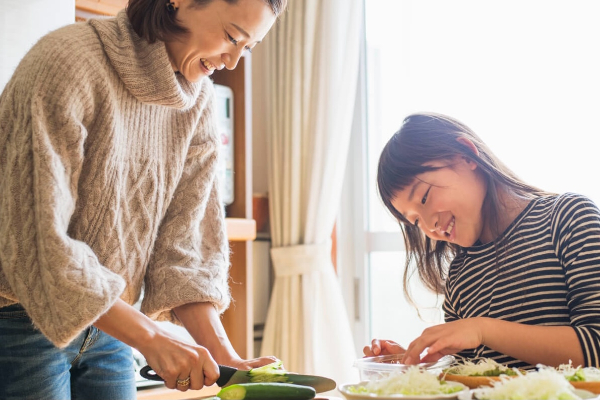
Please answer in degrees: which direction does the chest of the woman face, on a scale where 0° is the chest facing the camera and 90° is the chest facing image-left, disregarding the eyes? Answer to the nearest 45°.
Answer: approximately 315°

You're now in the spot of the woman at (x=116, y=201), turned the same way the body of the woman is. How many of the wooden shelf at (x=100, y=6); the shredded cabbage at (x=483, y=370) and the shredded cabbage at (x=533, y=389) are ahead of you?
2

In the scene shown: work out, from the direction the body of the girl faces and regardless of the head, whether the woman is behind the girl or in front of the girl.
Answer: in front

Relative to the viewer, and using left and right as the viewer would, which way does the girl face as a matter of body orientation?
facing the viewer and to the left of the viewer

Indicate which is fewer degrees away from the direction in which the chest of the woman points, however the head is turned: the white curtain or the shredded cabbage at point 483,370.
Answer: the shredded cabbage

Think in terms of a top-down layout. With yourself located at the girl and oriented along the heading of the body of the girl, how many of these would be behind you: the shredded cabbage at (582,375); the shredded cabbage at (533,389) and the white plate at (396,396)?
0

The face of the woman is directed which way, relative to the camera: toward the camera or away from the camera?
toward the camera

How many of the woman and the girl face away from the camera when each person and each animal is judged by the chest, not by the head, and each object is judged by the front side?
0

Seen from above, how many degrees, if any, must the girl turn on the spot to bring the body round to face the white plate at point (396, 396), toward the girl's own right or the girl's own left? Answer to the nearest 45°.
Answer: approximately 45° to the girl's own left

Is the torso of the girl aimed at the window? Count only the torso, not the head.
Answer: no

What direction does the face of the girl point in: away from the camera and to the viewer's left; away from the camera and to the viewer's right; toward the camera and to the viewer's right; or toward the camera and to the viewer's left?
toward the camera and to the viewer's left

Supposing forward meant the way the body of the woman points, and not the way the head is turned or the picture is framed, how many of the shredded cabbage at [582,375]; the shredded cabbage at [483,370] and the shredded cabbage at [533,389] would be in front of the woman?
3

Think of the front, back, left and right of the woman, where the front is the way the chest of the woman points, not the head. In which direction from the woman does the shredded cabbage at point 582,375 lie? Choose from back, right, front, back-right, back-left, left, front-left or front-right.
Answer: front
